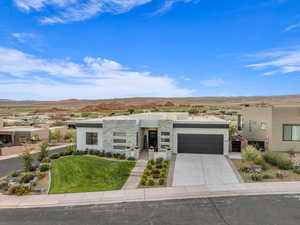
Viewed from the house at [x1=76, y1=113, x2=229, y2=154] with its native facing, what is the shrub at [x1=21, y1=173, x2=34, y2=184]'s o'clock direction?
The shrub is roughly at 2 o'clock from the house.

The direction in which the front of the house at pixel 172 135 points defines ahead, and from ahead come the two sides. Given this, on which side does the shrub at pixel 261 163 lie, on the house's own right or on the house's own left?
on the house's own left

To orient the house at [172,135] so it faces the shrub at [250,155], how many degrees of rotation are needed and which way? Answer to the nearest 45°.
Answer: approximately 45° to its left

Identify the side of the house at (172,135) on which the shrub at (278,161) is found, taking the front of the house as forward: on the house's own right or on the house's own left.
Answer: on the house's own left

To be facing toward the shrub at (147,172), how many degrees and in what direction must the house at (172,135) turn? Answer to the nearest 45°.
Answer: approximately 45° to its right

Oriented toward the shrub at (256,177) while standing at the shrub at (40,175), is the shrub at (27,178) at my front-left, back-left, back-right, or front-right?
back-right

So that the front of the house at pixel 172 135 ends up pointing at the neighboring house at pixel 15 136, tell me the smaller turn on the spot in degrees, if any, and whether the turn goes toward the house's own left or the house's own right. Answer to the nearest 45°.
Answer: approximately 135° to the house's own right

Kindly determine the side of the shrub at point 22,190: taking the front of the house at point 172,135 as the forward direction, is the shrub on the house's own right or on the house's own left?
on the house's own right

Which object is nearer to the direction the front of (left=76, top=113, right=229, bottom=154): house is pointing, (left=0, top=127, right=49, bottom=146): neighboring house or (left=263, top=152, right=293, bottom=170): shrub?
the shrub

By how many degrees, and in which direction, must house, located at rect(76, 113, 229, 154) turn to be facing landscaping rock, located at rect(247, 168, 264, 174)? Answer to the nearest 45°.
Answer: approximately 45° to its left

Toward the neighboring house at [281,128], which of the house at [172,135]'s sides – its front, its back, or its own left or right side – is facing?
left

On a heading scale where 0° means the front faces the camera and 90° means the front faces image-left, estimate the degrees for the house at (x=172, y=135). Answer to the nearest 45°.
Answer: approximately 0°
